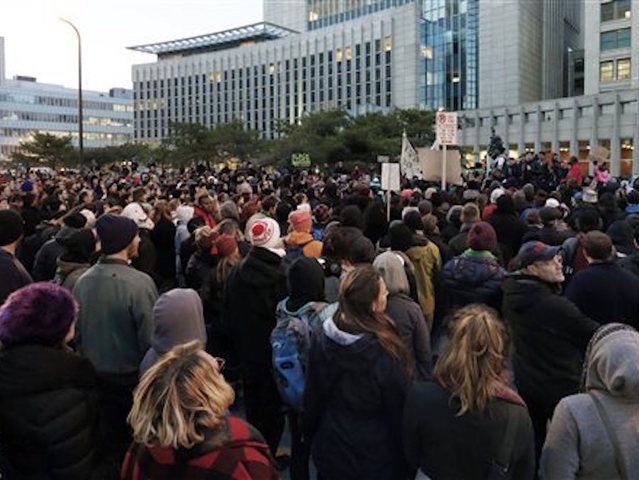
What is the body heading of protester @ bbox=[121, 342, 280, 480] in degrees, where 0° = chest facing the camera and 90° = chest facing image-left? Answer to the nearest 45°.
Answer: approximately 225°

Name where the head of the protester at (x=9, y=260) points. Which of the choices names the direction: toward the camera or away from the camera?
away from the camera

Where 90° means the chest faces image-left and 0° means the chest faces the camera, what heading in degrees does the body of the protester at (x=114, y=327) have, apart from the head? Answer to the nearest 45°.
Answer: approximately 225°

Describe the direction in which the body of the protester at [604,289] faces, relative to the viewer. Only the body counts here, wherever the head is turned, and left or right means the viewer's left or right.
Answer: facing away from the viewer

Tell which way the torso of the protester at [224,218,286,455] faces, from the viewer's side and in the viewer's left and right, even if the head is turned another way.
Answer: facing away from the viewer and to the right of the viewer

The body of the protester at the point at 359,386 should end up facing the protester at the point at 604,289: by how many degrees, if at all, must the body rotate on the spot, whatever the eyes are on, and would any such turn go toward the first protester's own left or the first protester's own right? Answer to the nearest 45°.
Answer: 0° — they already face them

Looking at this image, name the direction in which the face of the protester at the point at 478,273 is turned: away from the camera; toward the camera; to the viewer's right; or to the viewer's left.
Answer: away from the camera

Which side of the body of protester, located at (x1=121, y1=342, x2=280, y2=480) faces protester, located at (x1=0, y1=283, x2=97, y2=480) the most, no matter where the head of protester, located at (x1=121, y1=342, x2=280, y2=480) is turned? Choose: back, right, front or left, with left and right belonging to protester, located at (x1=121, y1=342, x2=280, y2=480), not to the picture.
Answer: left

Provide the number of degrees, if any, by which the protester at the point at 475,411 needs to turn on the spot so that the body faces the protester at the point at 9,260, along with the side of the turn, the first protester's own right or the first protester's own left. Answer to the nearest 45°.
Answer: approximately 45° to the first protester's own left

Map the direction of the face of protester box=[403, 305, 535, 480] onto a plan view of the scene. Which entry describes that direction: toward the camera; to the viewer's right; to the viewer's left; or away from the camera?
away from the camera

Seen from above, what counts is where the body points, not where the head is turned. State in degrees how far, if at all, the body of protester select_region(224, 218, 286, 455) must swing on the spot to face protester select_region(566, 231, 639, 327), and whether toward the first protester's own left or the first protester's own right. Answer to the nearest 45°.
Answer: approximately 45° to the first protester's own right

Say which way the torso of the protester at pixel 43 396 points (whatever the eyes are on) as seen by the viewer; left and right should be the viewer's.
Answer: facing away from the viewer and to the right of the viewer
